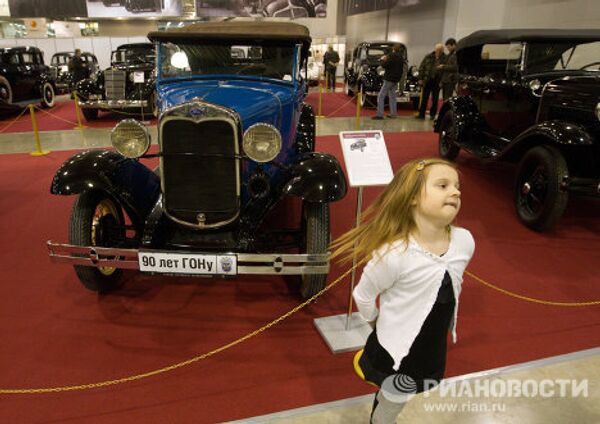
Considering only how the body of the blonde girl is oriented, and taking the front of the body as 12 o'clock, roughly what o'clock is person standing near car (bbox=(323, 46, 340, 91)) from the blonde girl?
The person standing near car is roughly at 7 o'clock from the blonde girl.

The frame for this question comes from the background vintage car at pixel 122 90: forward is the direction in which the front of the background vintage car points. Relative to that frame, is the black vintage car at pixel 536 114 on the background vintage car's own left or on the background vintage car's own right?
on the background vintage car's own left

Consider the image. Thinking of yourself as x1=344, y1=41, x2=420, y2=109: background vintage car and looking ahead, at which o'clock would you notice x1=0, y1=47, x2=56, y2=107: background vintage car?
x1=0, y1=47, x2=56, y2=107: background vintage car is roughly at 4 o'clock from x1=344, y1=41, x2=420, y2=109: background vintage car.

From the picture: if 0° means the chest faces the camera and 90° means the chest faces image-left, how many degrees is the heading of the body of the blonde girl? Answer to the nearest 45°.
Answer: approximately 315°

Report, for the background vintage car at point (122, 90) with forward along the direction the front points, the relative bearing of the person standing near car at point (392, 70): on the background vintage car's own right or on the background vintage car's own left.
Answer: on the background vintage car's own left

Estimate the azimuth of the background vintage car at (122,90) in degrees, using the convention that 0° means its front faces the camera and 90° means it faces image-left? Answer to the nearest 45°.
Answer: approximately 45°

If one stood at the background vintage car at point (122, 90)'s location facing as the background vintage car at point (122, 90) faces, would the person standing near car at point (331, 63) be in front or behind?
behind

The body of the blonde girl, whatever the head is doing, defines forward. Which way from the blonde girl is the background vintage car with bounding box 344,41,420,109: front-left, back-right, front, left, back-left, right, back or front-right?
back-left

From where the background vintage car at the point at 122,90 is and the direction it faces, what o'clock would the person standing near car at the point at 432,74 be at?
The person standing near car is roughly at 8 o'clock from the background vintage car.

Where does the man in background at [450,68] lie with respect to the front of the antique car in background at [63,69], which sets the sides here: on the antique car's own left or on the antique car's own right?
on the antique car's own left

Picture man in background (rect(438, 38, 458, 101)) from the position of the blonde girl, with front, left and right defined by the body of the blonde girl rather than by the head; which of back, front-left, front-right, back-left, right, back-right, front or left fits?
back-left

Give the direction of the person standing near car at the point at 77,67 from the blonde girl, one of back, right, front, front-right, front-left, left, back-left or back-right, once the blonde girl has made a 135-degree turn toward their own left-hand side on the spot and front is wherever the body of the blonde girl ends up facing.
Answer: front-left

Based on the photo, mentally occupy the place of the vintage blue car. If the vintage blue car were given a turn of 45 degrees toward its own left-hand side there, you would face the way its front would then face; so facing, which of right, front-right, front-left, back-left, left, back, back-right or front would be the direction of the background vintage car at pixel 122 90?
back-left
